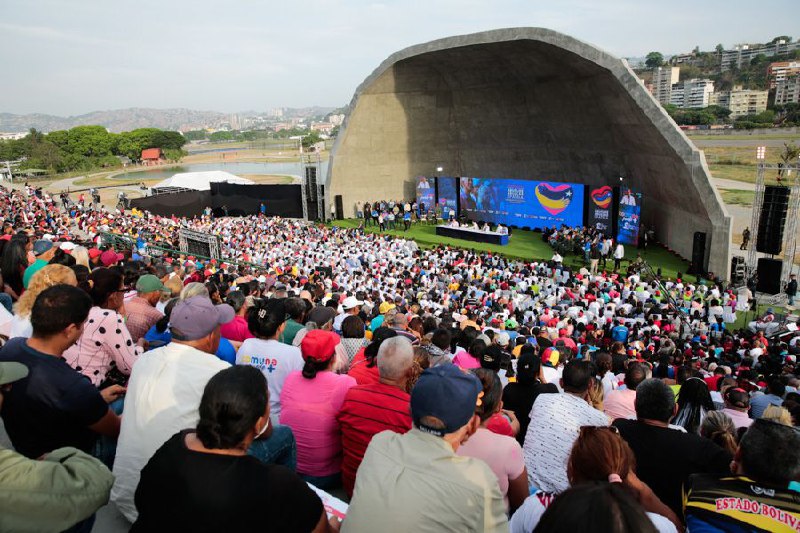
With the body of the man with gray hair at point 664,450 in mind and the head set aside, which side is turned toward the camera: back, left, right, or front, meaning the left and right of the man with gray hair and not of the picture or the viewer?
back

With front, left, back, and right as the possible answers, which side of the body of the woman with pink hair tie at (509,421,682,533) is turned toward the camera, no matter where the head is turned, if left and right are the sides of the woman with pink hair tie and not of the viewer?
back

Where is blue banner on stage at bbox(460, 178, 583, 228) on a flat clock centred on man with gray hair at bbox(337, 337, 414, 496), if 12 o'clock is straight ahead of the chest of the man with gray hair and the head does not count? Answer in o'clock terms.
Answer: The blue banner on stage is roughly at 11 o'clock from the man with gray hair.

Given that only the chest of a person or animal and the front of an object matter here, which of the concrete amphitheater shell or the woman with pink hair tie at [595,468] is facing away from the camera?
the woman with pink hair tie

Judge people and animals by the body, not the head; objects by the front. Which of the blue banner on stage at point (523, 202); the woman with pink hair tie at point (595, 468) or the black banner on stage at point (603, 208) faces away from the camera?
the woman with pink hair tie

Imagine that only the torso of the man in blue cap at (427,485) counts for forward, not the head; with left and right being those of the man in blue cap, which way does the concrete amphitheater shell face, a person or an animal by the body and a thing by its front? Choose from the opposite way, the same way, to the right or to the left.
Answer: the opposite way

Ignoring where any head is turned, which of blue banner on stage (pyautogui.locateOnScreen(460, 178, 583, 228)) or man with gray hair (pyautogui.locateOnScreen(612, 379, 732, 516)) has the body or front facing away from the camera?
the man with gray hair

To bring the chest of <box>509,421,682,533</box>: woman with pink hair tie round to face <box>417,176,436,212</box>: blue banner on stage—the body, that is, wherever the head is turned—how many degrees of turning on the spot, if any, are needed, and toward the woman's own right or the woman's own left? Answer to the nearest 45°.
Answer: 0° — they already face it

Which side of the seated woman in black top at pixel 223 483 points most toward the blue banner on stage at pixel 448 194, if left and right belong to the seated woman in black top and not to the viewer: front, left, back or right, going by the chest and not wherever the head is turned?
front

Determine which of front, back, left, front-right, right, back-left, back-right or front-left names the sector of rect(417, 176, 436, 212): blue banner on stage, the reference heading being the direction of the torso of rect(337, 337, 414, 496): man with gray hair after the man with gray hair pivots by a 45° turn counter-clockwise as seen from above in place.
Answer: front

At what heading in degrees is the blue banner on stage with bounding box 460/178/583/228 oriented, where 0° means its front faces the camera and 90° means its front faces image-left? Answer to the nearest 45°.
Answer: approximately 45°

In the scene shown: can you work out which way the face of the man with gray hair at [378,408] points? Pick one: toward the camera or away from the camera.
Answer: away from the camera

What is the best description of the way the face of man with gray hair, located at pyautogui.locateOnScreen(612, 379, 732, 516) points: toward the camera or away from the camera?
away from the camera

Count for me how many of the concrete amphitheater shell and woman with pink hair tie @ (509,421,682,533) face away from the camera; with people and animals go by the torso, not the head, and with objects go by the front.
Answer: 1

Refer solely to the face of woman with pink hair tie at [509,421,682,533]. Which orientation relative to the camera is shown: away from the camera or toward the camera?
away from the camera
